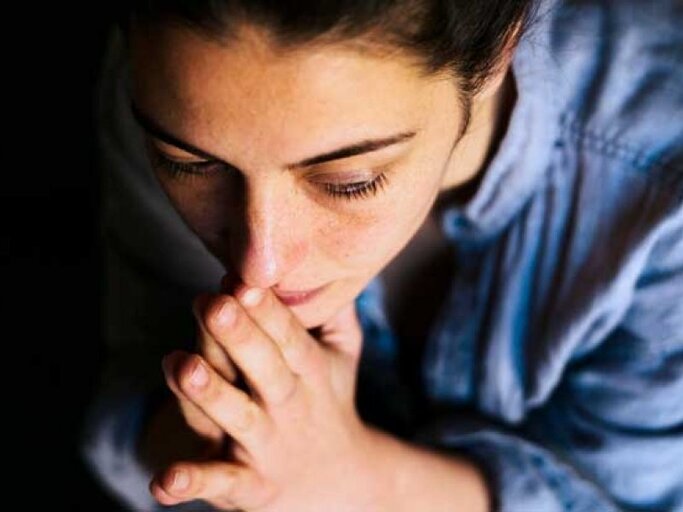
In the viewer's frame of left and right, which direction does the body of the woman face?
facing the viewer and to the left of the viewer

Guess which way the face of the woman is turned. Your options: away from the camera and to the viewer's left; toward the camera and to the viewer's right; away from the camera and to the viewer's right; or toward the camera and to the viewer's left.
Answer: toward the camera and to the viewer's left
